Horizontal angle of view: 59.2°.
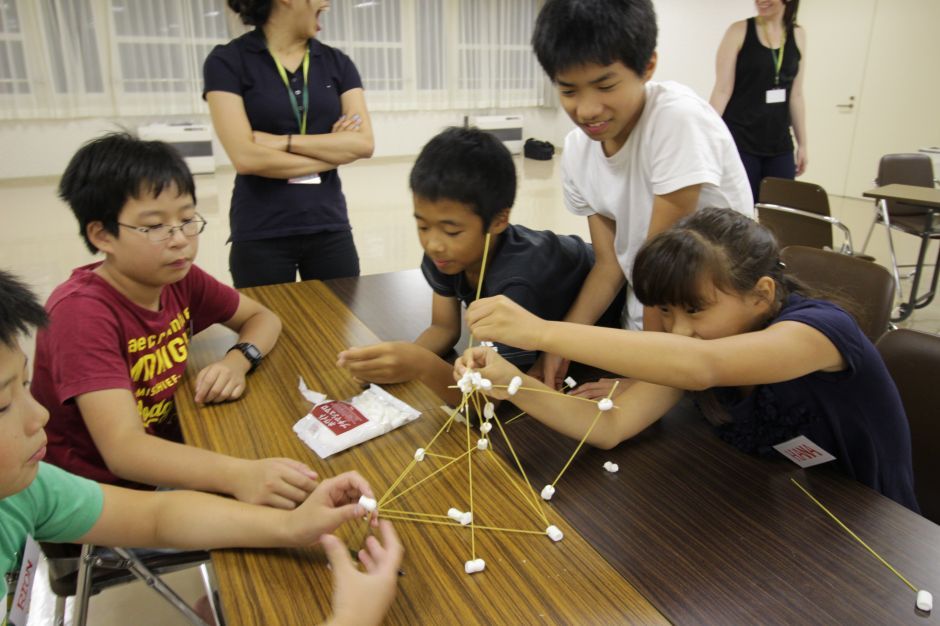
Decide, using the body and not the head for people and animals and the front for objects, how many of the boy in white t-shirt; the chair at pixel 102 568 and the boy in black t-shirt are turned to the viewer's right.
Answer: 1

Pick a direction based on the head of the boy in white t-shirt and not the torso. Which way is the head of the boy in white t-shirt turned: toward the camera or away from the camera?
toward the camera

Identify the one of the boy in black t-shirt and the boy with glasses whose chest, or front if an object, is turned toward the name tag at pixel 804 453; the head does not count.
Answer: the boy with glasses

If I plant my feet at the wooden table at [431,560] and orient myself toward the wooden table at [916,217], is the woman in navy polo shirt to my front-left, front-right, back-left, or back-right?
front-left

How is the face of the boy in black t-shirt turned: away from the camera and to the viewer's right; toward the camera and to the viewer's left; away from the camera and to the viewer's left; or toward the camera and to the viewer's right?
toward the camera and to the viewer's left

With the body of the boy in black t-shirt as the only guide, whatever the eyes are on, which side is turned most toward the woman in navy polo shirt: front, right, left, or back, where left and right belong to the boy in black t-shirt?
right

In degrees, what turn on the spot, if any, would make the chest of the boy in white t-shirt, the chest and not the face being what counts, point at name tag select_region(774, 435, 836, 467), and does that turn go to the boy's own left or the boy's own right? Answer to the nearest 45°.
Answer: approximately 90° to the boy's own left

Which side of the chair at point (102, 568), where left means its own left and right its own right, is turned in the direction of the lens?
right

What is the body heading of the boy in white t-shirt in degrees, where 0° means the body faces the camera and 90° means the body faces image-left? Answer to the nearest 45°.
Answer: approximately 45°

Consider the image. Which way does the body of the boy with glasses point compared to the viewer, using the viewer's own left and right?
facing the viewer and to the right of the viewer

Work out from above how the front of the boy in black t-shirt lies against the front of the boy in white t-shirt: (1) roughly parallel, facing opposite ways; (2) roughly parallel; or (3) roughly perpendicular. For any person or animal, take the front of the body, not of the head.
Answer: roughly parallel

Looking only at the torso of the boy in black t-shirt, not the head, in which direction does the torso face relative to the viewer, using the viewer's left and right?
facing the viewer and to the left of the viewer

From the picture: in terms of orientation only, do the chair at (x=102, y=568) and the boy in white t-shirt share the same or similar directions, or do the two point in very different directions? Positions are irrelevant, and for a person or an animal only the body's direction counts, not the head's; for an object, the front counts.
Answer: very different directions

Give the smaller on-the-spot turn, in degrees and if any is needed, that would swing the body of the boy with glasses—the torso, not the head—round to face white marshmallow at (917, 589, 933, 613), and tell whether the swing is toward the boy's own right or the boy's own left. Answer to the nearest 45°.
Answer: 0° — they already face it

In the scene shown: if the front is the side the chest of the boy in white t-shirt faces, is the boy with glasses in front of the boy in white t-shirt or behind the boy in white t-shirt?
in front
